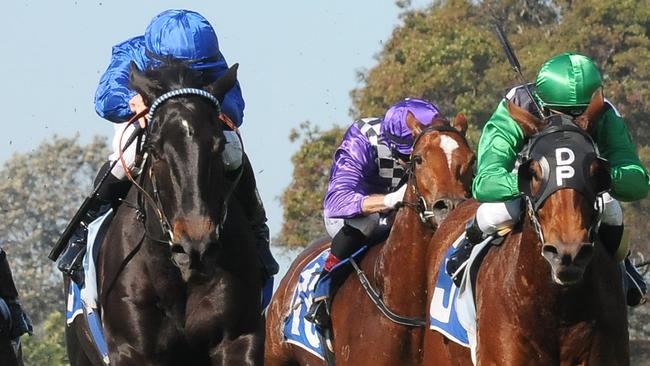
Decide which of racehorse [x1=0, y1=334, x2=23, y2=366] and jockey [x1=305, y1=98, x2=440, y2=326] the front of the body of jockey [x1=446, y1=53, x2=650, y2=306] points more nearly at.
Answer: the racehorse

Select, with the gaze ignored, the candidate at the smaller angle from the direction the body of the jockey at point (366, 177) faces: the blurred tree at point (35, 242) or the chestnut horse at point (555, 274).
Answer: the chestnut horse

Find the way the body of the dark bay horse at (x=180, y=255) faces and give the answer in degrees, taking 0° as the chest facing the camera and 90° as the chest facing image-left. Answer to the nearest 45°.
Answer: approximately 0°

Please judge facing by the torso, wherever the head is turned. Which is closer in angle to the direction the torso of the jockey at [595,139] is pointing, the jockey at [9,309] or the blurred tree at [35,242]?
the jockey

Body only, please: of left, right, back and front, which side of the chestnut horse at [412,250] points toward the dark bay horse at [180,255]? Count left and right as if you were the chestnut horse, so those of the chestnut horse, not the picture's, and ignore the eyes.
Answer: right
